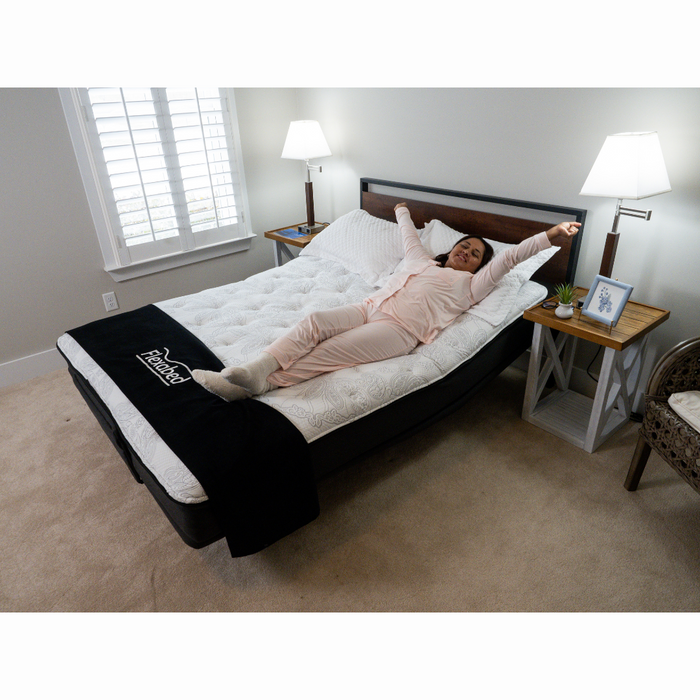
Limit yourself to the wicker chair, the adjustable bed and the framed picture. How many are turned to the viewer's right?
0

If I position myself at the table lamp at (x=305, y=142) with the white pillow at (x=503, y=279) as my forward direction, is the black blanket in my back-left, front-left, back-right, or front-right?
front-right

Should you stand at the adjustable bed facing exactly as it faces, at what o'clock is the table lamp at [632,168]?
The table lamp is roughly at 7 o'clock from the adjustable bed.

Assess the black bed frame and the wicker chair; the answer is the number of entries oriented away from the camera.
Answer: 0

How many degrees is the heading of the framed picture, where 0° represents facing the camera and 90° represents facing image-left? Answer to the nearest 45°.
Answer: approximately 0°

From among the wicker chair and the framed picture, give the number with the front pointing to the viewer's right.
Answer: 0

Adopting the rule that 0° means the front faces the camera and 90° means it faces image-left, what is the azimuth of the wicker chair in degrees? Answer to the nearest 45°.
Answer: approximately 45°

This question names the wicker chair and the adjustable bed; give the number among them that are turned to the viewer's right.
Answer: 0
